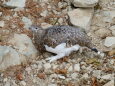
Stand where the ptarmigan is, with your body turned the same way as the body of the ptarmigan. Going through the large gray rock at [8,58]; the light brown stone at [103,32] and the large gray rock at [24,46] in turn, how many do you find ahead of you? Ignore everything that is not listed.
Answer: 2

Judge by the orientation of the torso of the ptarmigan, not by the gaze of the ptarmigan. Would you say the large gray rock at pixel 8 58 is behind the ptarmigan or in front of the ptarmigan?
in front

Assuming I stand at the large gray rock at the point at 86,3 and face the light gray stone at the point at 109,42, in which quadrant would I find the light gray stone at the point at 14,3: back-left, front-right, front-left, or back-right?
back-right

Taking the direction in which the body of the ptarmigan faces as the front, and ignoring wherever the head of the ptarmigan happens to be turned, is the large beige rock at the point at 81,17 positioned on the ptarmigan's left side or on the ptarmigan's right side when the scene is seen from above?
on the ptarmigan's right side

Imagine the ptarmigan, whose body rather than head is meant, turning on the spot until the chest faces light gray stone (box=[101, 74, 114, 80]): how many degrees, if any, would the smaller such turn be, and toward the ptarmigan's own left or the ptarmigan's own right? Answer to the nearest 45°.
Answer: approximately 135° to the ptarmigan's own left

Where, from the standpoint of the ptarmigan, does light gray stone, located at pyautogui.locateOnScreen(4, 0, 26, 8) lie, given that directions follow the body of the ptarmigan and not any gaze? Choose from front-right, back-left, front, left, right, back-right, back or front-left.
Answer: front-right

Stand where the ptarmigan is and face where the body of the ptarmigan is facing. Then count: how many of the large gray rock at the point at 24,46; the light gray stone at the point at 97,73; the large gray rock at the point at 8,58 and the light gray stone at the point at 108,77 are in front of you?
2

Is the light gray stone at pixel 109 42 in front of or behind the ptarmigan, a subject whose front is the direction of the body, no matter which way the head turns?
behind

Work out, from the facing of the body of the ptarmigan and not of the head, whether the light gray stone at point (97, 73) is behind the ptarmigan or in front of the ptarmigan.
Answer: behind

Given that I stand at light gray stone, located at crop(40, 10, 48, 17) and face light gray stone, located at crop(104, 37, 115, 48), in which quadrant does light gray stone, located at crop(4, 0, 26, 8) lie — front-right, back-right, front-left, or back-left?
back-right

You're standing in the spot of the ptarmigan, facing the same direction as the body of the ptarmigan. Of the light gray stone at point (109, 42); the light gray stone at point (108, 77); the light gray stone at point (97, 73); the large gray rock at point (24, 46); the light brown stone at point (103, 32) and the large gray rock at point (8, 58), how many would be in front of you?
2

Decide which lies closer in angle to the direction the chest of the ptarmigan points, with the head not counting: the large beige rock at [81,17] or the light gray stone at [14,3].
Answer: the light gray stone

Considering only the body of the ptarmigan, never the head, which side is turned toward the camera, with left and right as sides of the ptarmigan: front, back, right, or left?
left
